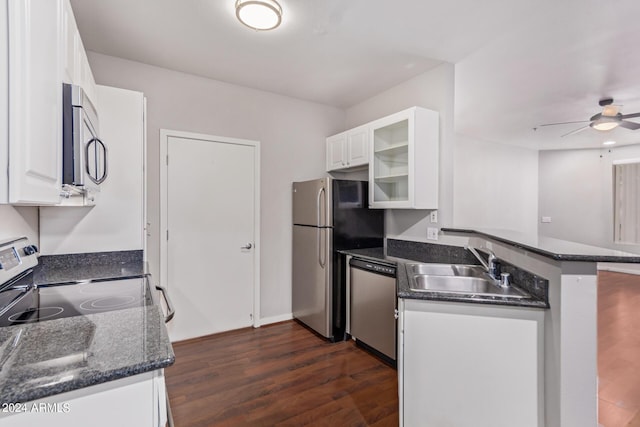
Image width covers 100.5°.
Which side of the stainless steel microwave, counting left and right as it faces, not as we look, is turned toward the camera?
right

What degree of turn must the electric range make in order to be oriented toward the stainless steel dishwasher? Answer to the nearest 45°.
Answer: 0° — it already faces it

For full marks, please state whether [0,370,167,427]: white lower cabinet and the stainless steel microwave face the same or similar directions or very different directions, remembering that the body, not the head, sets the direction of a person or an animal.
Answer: same or similar directions

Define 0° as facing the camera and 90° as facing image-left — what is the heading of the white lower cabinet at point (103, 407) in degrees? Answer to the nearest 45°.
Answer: approximately 270°

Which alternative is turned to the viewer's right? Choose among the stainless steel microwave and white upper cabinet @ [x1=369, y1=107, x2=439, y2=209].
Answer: the stainless steel microwave

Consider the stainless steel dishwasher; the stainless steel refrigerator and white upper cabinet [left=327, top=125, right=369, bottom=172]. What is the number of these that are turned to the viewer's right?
0

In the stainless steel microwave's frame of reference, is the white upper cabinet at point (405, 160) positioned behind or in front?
in front

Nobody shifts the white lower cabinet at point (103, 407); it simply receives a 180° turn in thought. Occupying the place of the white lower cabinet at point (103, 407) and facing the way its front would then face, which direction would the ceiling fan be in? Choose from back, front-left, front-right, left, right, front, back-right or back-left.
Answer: back

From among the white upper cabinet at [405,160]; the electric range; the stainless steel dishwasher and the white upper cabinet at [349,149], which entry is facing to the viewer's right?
the electric range

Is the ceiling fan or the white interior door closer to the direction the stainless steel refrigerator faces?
the white interior door

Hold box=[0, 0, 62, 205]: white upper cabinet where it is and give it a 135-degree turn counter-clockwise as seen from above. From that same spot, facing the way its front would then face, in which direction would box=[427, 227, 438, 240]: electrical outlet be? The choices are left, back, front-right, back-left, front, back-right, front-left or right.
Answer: right

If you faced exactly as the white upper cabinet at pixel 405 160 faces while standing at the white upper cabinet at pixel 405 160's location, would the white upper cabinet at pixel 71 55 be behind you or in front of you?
in front

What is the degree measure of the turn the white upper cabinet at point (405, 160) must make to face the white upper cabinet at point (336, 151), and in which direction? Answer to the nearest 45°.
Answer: approximately 90° to its right

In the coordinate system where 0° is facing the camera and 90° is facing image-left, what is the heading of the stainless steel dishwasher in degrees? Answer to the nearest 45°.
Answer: approximately 45°
